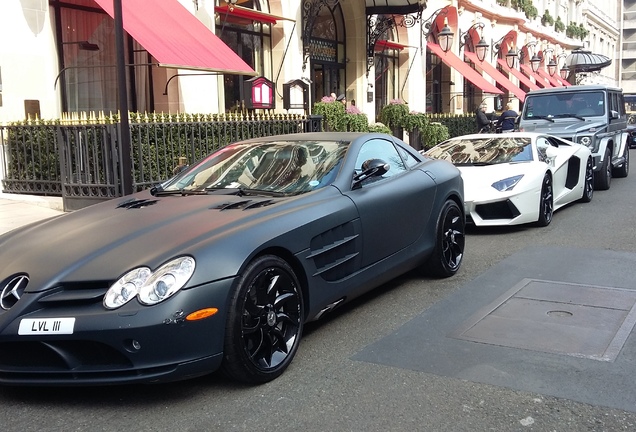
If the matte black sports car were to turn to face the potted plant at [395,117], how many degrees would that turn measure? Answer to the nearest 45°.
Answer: approximately 135° to its right

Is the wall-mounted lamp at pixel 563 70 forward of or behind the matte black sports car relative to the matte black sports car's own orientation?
behind

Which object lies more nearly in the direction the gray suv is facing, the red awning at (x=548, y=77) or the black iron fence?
the black iron fence

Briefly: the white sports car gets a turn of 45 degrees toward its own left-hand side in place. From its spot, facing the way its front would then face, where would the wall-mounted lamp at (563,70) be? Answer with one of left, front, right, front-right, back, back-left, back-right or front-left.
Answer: back

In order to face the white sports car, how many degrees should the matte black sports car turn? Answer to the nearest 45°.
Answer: approximately 180°

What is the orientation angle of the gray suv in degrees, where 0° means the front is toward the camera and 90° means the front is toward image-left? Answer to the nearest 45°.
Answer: approximately 45°

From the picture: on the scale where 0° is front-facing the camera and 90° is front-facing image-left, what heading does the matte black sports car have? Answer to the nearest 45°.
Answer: approximately 45°

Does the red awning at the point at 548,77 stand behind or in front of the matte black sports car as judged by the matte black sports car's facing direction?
behind

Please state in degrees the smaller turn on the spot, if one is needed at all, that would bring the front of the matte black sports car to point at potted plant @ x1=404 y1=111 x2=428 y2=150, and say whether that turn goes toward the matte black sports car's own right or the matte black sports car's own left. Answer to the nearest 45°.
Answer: approximately 135° to the matte black sports car's own right

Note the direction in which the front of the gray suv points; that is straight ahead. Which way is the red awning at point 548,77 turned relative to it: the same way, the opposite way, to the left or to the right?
to the left

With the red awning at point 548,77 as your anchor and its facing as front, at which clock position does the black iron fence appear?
The black iron fence is roughly at 2 o'clock from the red awning.
